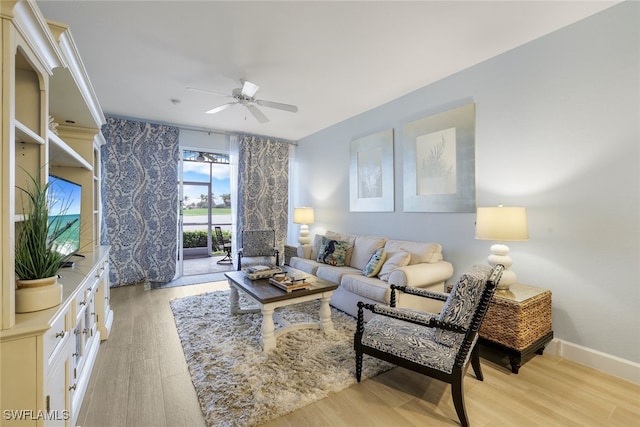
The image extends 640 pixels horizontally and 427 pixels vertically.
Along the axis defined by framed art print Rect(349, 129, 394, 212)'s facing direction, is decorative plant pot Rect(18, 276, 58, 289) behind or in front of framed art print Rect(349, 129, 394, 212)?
in front

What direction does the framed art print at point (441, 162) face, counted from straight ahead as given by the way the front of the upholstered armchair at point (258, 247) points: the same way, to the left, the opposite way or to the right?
to the right

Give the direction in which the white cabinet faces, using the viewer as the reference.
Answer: facing to the right of the viewer

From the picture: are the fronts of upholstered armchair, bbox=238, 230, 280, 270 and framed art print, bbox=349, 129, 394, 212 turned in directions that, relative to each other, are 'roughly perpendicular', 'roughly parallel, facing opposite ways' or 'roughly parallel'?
roughly perpendicular

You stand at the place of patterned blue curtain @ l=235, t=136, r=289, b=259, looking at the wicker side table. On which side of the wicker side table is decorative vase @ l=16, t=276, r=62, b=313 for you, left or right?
right

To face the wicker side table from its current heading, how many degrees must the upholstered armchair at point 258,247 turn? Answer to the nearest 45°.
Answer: approximately 45° to its left

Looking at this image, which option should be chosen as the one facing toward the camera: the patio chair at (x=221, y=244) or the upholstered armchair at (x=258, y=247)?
the upholstered armchair at (x=258, y=247)

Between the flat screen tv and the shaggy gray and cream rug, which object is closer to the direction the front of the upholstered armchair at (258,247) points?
the shaggy gray and cream rug

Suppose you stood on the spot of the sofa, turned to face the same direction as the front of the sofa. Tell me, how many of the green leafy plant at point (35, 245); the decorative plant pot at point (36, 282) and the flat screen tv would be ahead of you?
3

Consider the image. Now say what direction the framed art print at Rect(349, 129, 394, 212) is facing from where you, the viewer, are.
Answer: facing the viewer and to the left of the viewer

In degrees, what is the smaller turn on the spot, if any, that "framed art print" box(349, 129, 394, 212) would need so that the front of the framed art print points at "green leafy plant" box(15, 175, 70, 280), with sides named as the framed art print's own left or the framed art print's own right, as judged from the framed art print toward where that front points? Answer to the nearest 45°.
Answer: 0° — it already faces it

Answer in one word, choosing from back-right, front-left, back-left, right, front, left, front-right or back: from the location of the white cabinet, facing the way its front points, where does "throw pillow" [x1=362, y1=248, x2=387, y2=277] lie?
front

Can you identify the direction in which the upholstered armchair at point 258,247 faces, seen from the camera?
facing the viewer

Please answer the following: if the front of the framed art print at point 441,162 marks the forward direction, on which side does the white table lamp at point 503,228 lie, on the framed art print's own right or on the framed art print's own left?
on the framed art print's own left

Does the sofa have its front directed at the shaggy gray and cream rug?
yes
